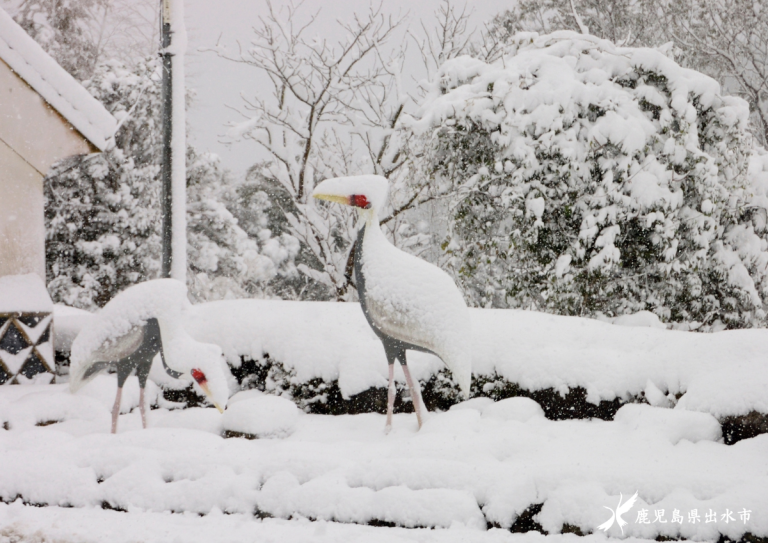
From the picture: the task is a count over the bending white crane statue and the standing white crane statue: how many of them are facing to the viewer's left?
1

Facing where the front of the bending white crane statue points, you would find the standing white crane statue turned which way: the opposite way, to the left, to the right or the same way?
the opposite way

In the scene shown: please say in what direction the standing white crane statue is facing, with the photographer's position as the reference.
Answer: facing to the left of the viewer

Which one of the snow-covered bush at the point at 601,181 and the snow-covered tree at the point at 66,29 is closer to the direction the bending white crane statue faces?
the snow-covered bush

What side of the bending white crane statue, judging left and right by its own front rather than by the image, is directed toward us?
right

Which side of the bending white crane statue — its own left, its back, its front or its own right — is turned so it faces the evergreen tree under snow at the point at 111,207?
left

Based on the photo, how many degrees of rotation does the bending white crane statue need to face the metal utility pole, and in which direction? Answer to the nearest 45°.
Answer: approximately 90° to its left

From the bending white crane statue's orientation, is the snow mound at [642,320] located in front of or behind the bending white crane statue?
in front

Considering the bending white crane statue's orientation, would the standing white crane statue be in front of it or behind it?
in front

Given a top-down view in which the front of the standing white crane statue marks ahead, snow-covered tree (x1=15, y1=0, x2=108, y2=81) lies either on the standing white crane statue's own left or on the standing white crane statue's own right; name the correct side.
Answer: on the standing white crane statue's own right

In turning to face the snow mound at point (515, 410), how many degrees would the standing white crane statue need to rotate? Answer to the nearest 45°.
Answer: approximately 135° to its right
